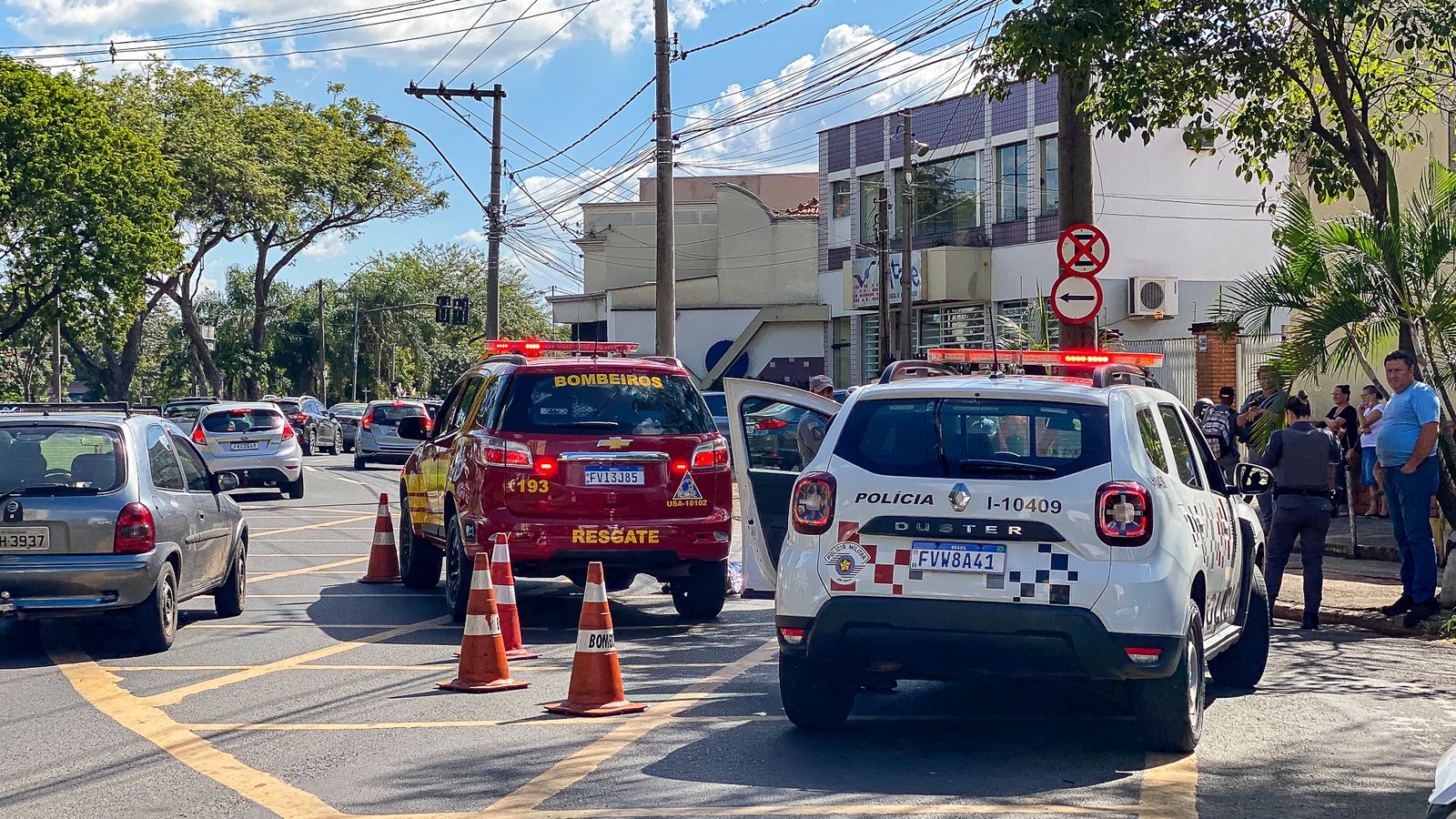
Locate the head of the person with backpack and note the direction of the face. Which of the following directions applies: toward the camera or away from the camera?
away from the camera

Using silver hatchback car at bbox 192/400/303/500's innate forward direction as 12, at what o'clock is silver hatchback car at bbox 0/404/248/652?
silver hatchback car at bbox 0/404/248/652 is roughly at 6 o'clock from silver hatchback car at bbox 192/400/303/500.

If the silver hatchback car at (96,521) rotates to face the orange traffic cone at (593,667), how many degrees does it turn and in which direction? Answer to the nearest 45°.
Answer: approximately 90° to its right

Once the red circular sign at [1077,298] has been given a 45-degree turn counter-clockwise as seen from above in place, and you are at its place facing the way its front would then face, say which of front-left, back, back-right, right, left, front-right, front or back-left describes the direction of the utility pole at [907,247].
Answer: back-left

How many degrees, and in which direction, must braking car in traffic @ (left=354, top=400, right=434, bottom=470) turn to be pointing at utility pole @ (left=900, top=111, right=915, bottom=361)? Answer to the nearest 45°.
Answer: approximately 90° to its right

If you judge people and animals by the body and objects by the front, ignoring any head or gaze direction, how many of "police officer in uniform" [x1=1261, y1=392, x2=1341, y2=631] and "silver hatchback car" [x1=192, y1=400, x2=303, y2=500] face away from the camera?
2

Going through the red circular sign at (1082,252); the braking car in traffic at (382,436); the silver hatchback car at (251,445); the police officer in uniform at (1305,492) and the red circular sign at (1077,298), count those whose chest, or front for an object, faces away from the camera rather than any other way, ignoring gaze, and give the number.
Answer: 3

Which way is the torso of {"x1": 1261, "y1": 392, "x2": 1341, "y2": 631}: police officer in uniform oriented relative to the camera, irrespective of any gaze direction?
away from the camera

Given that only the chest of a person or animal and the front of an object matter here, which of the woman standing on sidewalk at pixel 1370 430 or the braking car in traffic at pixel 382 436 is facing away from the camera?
the braking car in traffic

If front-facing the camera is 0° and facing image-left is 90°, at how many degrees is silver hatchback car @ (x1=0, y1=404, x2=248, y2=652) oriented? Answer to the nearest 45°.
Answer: approximately 225°

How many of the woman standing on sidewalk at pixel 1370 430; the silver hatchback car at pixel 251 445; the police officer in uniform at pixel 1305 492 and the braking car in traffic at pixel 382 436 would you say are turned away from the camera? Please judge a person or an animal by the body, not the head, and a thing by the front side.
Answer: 3

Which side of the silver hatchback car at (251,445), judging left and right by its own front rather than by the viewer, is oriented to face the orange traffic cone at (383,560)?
back

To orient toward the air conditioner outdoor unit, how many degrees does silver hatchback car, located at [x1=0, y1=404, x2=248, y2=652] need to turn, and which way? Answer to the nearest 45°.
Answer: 0° — it already faces it

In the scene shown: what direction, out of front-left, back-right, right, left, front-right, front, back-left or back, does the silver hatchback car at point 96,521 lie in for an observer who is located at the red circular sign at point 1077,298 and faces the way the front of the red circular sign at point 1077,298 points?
front-right

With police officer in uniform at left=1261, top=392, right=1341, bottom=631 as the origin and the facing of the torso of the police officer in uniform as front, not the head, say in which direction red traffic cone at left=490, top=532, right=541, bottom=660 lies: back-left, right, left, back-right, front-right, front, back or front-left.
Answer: back-left
